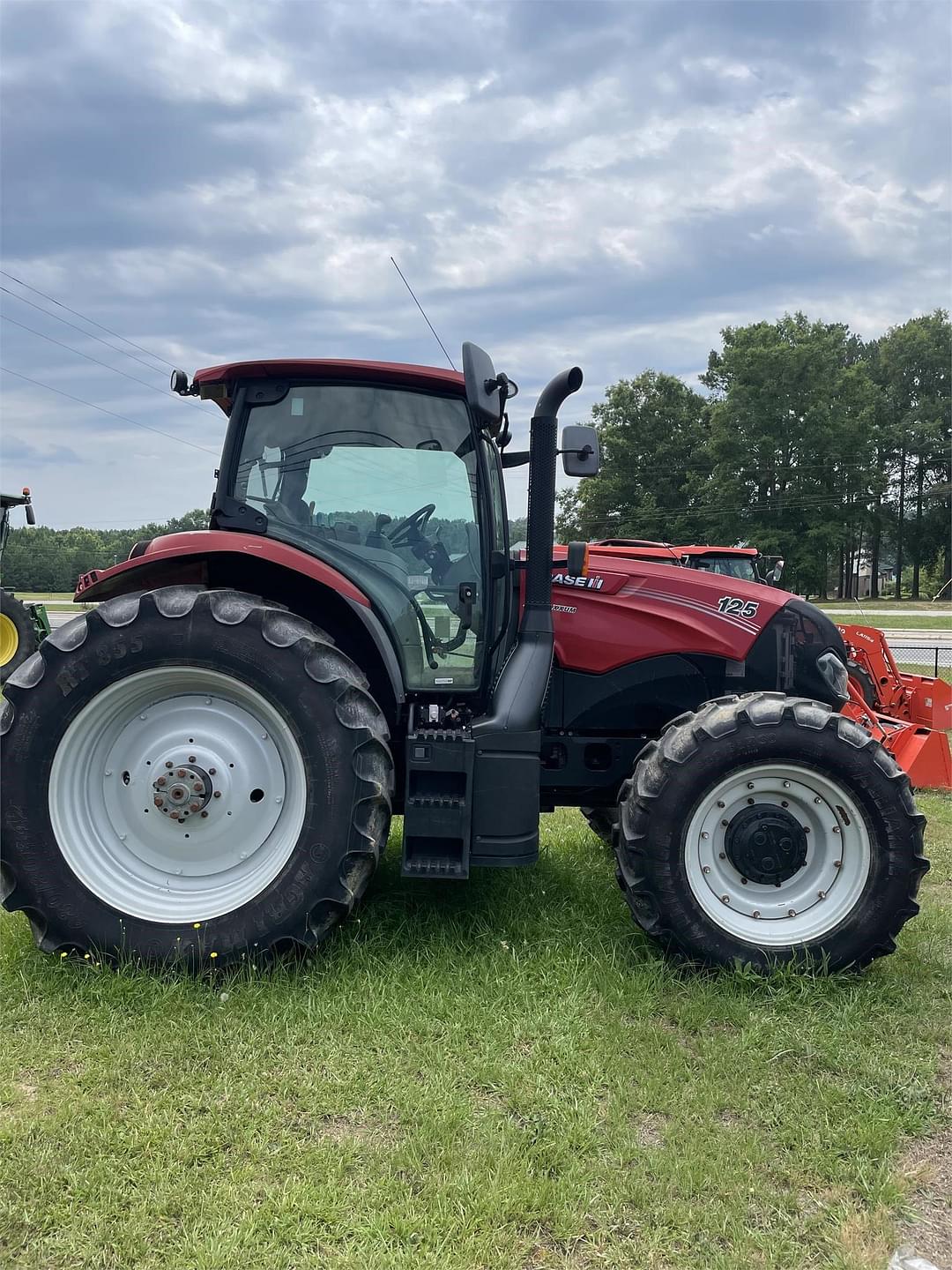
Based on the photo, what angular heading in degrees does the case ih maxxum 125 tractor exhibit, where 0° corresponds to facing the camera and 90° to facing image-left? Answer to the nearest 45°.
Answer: approximately 270°

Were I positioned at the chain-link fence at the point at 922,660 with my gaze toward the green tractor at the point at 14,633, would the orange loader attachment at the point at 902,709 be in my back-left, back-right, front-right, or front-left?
front-left

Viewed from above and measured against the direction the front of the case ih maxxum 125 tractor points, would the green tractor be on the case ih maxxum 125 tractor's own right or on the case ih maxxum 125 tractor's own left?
on the case ih maxxum 125 tractor's own left

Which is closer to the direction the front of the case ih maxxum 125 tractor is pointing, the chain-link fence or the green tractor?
the chain-link fence

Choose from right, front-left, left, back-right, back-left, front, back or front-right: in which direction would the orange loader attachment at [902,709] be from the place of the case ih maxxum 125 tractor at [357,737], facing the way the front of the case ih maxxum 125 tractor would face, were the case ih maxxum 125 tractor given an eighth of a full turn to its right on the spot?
left

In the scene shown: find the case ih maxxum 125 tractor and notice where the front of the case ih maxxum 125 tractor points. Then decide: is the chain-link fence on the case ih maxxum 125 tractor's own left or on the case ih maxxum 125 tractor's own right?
on the case ih maxxum 125 tractor's own left
